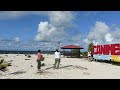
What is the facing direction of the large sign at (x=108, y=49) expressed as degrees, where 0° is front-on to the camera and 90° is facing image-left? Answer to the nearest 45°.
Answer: approximately 45°
